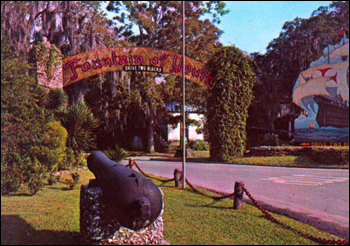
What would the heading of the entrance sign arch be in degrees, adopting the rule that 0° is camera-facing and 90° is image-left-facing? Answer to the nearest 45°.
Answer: approximately 0°

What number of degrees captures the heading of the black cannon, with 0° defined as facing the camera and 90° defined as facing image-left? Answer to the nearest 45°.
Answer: approximately 135°

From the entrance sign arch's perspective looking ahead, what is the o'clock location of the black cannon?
The black cannon is roughly at 12 o'clock from the entrance sign arch.

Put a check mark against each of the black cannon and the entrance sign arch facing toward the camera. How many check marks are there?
1

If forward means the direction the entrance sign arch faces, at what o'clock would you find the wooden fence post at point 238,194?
The wooden fence post is roughly at 11 o'clock from the entrance sign arch.

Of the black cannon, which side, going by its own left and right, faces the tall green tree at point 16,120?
front

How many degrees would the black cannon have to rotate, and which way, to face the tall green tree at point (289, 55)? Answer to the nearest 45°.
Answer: approximately 90° to its right

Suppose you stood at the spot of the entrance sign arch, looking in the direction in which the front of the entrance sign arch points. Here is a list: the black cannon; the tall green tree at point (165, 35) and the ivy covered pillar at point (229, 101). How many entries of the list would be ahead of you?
1

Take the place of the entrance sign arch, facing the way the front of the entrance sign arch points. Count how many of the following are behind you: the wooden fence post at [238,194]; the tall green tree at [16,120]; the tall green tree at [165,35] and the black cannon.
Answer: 1

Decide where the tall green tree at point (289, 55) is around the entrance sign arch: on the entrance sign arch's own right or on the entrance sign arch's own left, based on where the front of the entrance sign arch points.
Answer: on the entrance sign arch's own left
